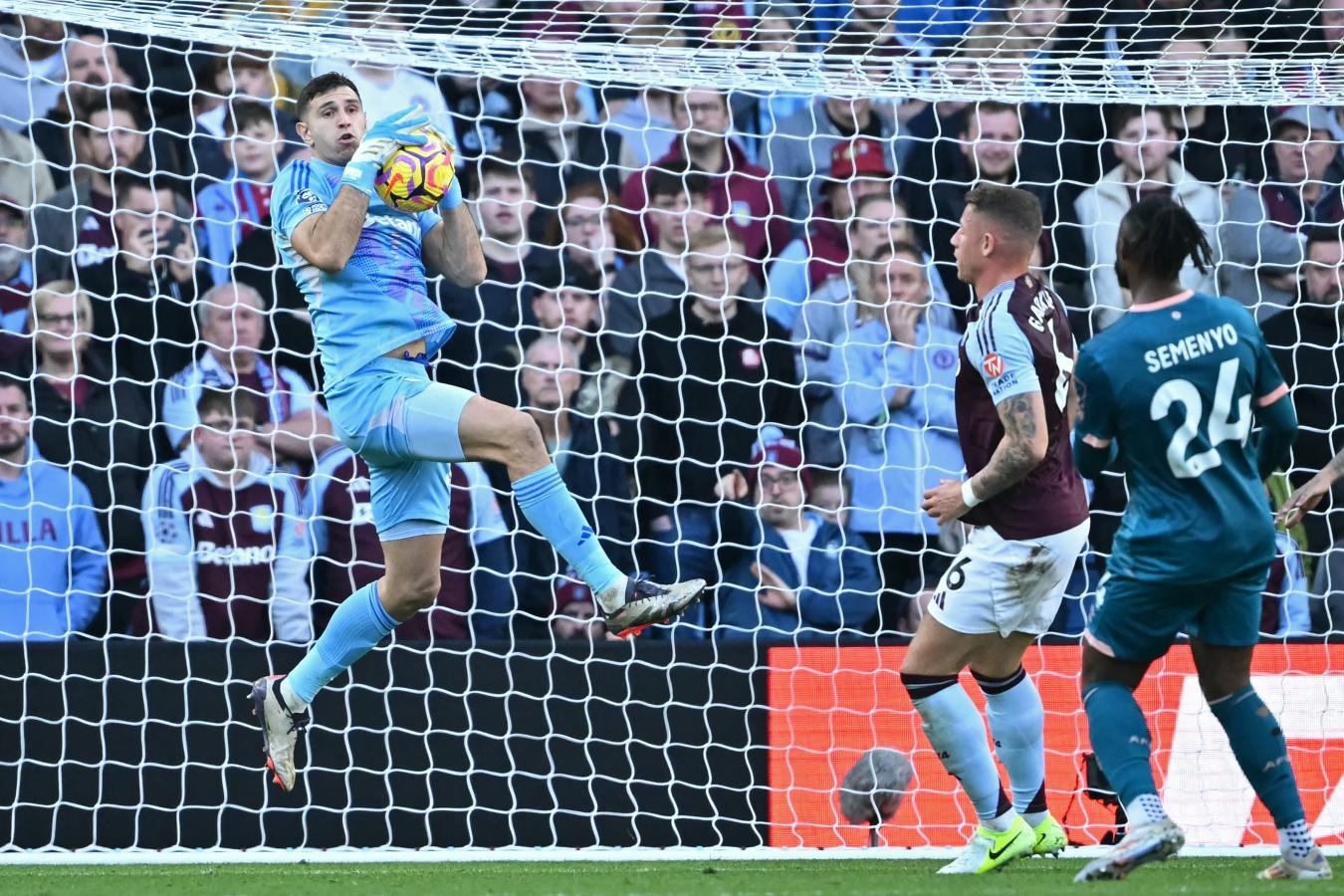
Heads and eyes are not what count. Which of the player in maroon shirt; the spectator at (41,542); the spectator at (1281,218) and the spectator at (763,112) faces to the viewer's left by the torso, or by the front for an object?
the player in maroon shirt

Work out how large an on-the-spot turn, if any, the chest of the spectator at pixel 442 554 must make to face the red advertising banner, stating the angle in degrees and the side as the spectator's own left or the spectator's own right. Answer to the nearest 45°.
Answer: approximately 45° to the spectator's own left

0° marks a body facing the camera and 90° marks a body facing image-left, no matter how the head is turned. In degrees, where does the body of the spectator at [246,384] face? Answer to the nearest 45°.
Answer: approximately 0°

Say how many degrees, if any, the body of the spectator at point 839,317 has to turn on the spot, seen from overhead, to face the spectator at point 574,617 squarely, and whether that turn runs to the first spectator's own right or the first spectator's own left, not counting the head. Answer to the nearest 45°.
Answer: approximately 45° to the first spectator's own right

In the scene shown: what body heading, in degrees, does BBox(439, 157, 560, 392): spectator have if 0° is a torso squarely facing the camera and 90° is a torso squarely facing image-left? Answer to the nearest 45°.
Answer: approximately 0°

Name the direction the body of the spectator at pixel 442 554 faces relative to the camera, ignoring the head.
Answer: toward the camera

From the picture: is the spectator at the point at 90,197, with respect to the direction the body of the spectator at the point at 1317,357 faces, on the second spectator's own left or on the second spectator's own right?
on the second spectator's own right

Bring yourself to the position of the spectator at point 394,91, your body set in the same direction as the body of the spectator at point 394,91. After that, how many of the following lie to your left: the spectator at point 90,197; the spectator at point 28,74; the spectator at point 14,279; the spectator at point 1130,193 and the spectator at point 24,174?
1

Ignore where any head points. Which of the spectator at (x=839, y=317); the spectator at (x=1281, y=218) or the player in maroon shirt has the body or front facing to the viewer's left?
the player in maroon shirt

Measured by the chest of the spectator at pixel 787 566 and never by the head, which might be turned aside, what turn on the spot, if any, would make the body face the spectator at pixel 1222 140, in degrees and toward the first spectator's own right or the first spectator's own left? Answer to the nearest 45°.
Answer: approximately 135° to the first spectator's own left

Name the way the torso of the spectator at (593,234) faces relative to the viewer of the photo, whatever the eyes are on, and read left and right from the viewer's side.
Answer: facing the viewer

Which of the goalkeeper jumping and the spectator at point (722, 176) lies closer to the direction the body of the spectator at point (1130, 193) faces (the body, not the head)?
the goalkeeper jumping
